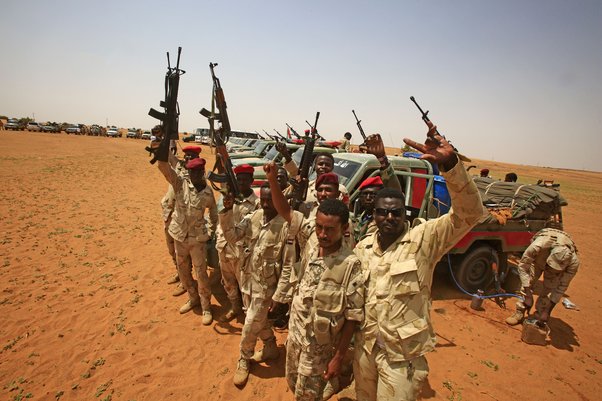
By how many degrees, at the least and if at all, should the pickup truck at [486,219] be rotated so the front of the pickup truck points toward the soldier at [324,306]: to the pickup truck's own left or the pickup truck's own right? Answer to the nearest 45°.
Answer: approximately 45° to the pickup truck's own left

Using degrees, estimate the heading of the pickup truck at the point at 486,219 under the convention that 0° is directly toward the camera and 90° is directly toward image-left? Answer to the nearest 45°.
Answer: approximately 45°

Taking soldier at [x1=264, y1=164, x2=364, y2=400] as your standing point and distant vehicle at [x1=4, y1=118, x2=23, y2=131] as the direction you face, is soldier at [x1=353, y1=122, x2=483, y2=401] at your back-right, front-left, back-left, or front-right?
back-right

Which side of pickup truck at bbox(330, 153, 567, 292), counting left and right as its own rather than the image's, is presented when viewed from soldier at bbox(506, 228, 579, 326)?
left

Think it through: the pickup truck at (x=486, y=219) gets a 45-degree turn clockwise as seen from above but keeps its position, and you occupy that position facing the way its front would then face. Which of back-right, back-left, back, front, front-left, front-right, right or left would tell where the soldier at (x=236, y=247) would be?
front-left

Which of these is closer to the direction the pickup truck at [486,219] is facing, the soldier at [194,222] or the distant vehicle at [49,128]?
the soldier

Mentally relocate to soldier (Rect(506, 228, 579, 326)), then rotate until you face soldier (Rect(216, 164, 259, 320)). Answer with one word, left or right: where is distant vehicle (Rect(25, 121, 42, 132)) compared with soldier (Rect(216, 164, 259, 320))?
right

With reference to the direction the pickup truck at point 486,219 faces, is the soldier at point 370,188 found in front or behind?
in front

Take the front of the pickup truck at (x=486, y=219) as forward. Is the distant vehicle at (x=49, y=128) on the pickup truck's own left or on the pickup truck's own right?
on the pickup truck's own right

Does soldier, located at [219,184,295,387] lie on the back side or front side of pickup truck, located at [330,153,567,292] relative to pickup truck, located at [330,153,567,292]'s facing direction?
on the front side

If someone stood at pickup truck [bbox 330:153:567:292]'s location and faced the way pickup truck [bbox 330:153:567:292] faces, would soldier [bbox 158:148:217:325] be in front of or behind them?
in front
